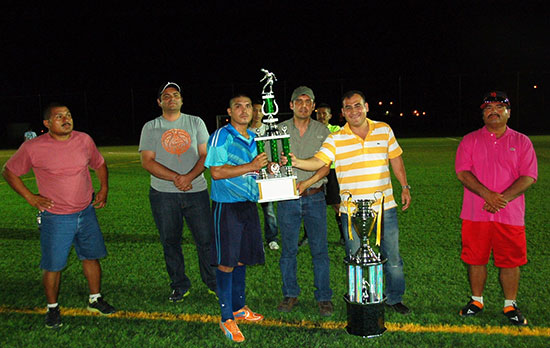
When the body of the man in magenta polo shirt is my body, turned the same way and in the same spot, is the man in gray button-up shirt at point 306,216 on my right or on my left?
on my right

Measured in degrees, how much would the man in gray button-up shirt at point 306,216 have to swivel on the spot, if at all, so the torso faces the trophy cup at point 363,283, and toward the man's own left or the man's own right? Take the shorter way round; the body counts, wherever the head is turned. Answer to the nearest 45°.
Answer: approximately 45° to the man's own left

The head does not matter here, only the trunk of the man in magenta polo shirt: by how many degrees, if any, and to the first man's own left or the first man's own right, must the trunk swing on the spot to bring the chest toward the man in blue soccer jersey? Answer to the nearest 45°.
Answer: approximately 45° to the first man's own right

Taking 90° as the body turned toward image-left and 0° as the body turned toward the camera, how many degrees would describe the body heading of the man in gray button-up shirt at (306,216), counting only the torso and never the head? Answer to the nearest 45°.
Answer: approximately 0°

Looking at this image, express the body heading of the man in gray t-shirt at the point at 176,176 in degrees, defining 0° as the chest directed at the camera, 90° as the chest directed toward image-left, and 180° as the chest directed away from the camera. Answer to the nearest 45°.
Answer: approximately 0°

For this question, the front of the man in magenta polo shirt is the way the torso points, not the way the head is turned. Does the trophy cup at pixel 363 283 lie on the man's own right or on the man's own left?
on the man's own right

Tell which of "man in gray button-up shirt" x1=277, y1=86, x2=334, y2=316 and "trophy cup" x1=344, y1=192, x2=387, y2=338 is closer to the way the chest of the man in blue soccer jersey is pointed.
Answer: the trophy cup

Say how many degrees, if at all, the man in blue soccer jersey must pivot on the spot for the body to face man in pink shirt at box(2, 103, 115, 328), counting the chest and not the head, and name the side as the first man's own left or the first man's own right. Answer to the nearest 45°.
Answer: approximately 135° to the first man's own right
